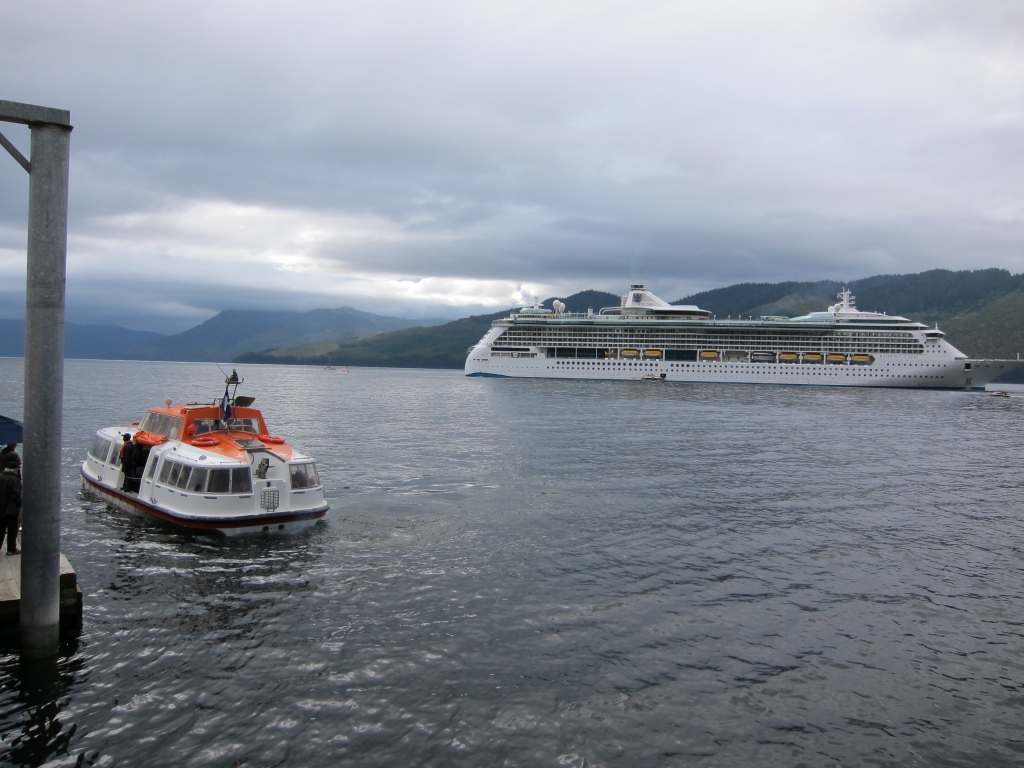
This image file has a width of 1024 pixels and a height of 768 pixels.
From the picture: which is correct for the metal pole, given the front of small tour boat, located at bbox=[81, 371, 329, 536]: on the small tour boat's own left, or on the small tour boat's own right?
on the small tour boat's own left

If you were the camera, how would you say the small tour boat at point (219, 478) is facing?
facing away from the viewer and to the left of the viewer

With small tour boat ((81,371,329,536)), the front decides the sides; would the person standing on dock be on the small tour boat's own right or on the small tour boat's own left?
on the small tour boat's own left
